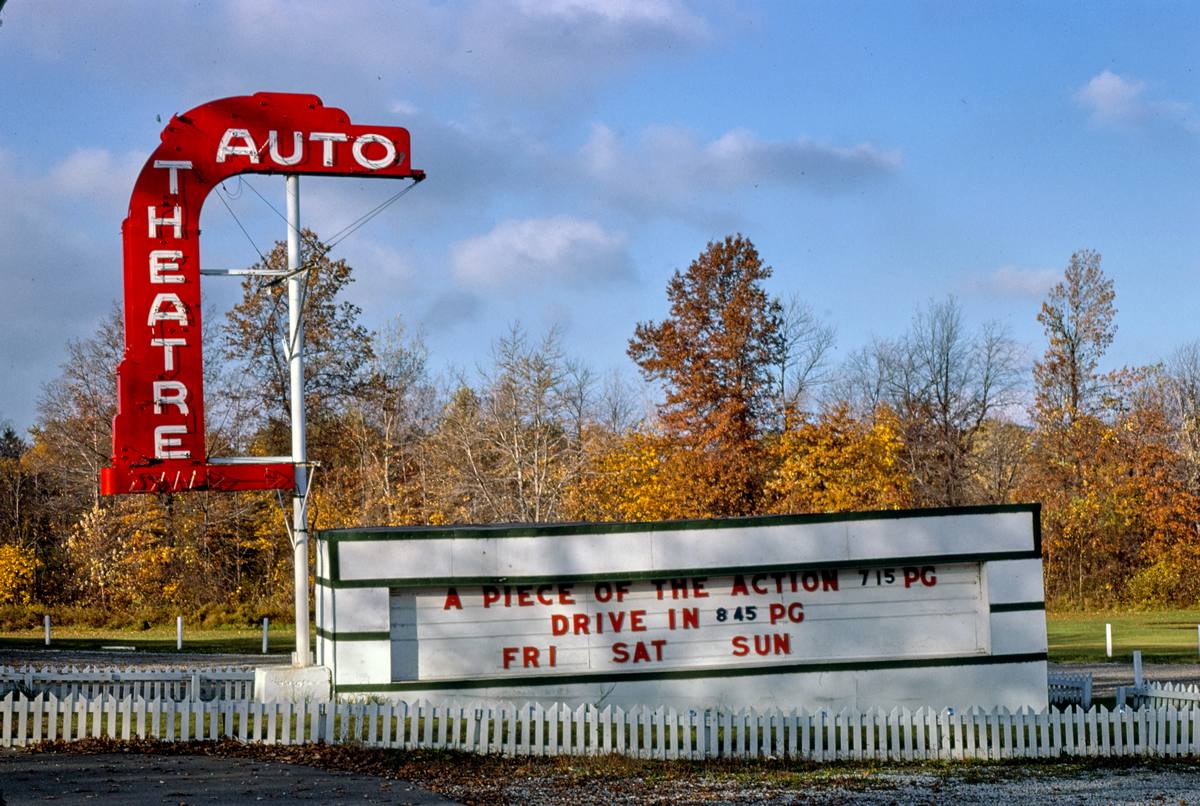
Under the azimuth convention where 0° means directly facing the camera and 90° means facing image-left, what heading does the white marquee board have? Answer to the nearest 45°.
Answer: approximately 0°

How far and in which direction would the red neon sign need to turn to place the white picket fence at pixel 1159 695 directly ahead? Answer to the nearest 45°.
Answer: approximately 90° to its left

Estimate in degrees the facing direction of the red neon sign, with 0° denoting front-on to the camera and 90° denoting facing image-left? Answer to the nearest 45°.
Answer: approximately 0°

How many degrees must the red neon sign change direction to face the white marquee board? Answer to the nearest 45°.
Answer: approximately 90° to its left

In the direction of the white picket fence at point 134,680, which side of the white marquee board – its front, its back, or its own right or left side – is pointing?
right

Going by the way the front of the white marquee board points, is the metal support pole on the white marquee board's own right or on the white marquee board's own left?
on the white marquee board's own right

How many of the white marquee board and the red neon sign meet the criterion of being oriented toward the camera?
2
